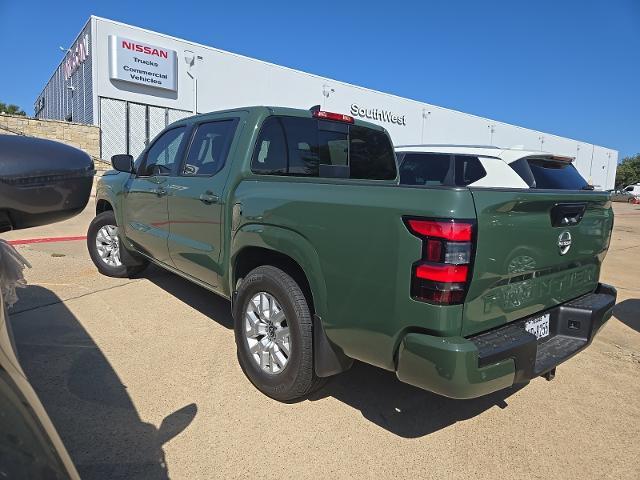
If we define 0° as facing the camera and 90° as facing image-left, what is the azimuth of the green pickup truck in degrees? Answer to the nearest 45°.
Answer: approximately 135°

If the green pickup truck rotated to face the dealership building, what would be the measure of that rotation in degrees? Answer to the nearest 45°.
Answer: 0° — it already faces it

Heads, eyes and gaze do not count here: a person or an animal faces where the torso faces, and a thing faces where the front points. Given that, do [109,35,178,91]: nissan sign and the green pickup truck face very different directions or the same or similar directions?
very different directions

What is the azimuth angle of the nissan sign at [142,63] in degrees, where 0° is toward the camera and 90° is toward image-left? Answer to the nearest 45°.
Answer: approximately 315°
